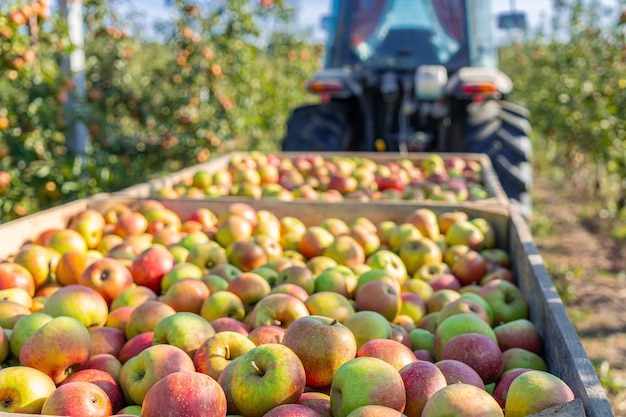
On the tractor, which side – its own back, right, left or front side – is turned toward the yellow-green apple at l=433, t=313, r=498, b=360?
back

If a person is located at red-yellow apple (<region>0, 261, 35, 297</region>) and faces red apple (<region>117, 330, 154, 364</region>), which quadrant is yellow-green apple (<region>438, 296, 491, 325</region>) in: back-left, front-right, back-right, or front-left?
front-left

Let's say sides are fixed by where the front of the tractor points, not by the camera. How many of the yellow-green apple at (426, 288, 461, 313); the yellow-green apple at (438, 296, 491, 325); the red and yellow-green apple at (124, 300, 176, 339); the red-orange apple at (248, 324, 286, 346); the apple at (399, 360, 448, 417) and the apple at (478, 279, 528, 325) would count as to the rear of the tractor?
6

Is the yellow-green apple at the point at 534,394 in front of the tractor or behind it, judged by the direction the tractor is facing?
behind

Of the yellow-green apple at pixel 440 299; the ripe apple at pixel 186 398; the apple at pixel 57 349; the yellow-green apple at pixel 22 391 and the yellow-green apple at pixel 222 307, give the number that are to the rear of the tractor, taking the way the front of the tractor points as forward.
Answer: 5

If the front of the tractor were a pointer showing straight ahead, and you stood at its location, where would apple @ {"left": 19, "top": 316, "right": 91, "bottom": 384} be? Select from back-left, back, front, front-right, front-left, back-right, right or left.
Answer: back

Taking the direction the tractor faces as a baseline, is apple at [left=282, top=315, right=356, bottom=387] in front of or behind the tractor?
behind

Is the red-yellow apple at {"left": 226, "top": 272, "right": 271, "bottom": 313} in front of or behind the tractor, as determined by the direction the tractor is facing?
behind

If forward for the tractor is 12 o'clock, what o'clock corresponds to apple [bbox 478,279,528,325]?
The apple is roughly at 6 o'clock from the tractor.

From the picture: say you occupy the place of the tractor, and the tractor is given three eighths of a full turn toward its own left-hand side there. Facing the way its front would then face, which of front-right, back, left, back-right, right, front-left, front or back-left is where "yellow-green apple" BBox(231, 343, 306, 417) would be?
front-left

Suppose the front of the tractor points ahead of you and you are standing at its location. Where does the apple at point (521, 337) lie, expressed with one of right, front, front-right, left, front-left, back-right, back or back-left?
back

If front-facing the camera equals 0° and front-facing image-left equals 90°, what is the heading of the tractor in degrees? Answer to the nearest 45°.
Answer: approximately 180°

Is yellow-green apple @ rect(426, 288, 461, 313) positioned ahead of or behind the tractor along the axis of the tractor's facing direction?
behind
